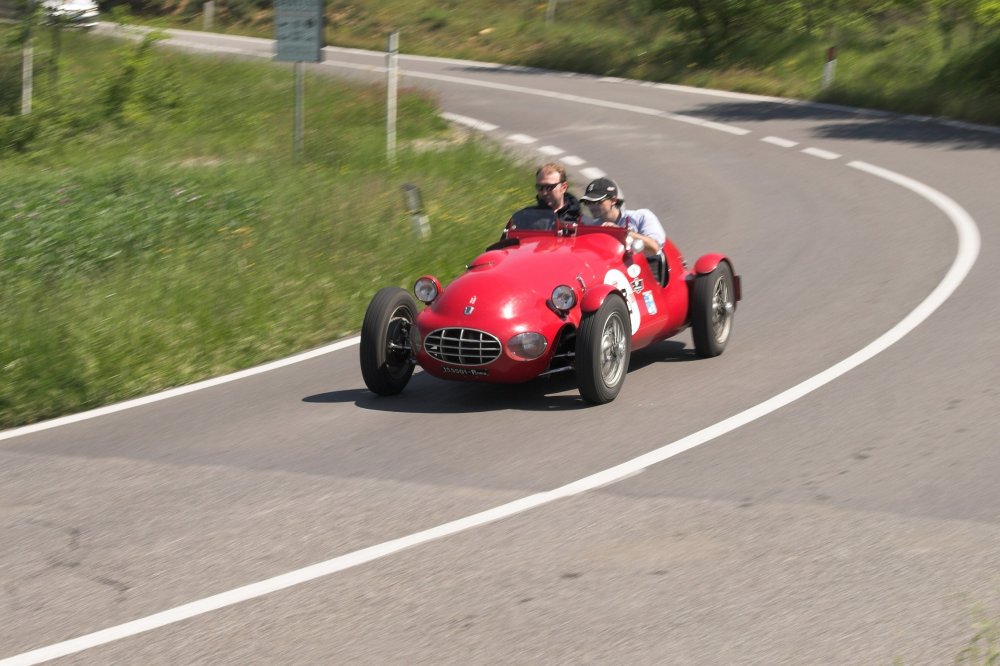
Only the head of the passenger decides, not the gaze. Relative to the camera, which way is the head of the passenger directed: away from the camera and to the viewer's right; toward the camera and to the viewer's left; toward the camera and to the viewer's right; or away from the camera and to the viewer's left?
toward the camera and to the viewer's left

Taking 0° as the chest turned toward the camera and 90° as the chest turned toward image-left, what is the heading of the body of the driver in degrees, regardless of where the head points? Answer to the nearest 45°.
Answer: approximately 45°

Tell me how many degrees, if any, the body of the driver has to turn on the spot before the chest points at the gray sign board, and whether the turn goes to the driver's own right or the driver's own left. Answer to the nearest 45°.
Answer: approximately 90° to the driver's own right

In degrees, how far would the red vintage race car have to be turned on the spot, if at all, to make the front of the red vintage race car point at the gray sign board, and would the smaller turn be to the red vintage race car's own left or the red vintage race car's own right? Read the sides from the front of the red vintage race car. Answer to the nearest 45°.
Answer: approximately 135° to the red vintage race car's own right

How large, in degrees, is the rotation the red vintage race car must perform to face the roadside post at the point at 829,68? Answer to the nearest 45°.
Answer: approximately 135° to its right

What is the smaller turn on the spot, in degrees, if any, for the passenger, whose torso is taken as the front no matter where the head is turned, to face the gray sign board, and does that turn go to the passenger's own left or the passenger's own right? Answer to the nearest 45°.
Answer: approximately 90° to the passenger's own right

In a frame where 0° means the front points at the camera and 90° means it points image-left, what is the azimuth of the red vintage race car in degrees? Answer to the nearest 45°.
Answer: approximately 45°

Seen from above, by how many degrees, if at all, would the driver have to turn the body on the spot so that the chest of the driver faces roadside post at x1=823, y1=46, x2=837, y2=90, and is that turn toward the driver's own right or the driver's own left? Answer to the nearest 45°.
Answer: approximately 135° to the driver's own right

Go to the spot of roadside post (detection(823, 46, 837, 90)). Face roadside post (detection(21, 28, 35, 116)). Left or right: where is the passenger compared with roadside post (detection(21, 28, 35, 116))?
left

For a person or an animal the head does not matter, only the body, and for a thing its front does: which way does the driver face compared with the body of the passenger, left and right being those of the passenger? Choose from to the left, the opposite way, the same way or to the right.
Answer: the same way

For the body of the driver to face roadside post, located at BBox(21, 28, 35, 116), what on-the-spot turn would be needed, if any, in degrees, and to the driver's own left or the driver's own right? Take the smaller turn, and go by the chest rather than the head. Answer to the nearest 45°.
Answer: approximately 90° to the driver's own right

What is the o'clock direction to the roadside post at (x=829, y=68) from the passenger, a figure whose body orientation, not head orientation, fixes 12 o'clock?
The roadside post is roughly at 5 o'clock from the passenger.
